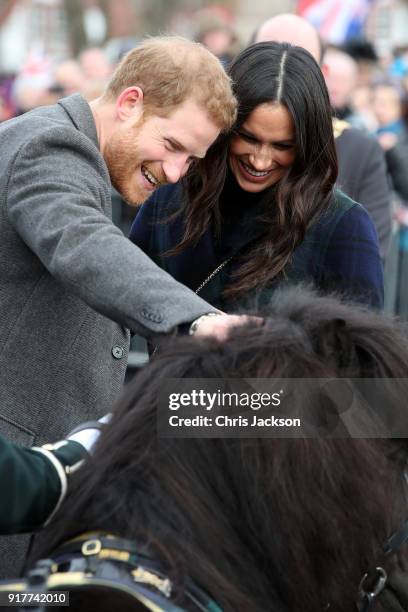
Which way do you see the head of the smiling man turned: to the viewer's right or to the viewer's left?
to the viewer's right

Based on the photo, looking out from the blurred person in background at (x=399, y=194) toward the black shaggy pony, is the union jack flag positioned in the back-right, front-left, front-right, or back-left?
back-right

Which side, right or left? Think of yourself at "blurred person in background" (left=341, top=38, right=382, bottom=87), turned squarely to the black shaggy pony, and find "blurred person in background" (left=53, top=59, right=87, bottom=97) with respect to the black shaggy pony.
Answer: right
